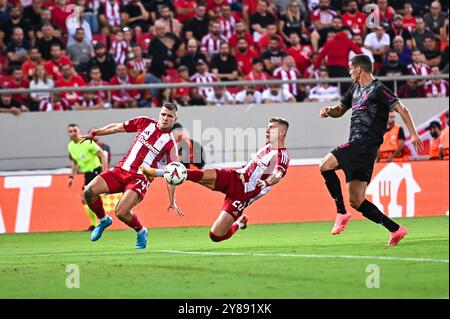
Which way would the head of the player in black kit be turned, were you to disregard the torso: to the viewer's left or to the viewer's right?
to the viewer's left

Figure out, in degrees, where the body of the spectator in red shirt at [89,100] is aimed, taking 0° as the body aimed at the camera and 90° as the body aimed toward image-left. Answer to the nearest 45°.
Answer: approximately 0°

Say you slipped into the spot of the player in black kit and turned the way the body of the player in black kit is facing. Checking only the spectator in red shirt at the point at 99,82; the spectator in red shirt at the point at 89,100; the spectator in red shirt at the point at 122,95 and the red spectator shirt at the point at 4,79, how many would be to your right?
4

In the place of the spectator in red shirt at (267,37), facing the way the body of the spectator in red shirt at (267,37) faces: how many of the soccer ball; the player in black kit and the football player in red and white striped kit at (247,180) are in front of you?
3

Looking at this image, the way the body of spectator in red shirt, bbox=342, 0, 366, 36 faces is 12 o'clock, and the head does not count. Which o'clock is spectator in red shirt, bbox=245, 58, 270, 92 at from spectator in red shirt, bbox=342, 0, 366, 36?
spectator in red shirt, bbox=245, 58, 270, 92 is roughly at 2 o'clock from spectator in red shirt, bbox=342, 0, 366, 36.

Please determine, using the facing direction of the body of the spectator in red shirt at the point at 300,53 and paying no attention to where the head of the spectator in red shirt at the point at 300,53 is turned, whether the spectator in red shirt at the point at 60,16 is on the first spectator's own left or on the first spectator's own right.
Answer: on the first spectator's own right

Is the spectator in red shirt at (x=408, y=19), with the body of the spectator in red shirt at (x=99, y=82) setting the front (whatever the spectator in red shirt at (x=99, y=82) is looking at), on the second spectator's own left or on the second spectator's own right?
on the second spectator's own left
